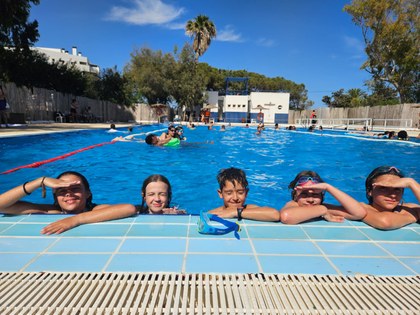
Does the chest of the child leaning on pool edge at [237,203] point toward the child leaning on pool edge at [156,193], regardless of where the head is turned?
no

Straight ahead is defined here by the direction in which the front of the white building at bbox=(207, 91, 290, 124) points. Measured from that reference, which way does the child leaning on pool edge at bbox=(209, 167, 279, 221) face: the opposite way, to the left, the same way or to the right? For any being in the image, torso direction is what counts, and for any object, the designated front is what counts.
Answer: the same way

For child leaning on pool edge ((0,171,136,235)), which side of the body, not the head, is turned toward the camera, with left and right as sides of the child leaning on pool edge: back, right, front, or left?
front

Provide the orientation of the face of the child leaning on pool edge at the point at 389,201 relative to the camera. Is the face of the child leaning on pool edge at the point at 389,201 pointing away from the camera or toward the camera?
toward the camera

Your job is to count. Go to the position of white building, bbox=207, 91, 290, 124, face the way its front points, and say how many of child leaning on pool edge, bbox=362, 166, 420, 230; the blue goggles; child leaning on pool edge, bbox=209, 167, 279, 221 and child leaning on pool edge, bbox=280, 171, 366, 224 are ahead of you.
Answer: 4

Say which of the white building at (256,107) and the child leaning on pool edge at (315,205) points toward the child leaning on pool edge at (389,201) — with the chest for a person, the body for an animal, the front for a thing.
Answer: the white building

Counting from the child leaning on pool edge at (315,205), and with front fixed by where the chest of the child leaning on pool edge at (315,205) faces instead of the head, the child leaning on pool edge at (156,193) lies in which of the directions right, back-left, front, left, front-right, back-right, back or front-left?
right

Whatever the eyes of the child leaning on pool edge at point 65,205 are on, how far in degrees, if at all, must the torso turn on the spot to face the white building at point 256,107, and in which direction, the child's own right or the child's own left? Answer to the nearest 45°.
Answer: approximately 135° to the child's own left

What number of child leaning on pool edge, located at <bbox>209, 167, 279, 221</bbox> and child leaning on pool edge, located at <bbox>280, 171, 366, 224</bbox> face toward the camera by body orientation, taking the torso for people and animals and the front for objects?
2

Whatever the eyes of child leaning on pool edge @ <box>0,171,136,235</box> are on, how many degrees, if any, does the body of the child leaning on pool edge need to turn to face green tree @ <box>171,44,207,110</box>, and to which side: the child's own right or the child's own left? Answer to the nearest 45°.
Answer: approximately 135° to the child's own left

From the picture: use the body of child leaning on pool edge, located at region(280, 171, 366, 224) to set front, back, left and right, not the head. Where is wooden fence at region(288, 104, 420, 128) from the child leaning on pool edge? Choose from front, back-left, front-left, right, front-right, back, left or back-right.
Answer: back

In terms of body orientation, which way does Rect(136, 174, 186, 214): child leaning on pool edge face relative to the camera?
toward the camera

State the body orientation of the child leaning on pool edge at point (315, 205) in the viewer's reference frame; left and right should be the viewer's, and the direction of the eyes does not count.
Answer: facing the viewer

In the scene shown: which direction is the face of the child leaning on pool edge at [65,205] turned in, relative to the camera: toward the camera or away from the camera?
toward the camera

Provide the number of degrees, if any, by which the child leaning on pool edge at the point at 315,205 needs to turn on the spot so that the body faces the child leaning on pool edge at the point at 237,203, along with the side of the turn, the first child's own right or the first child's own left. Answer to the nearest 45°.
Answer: approximately 90° to the first child's own right

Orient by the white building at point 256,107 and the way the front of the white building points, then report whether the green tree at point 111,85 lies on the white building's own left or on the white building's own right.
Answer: on the white building's own right

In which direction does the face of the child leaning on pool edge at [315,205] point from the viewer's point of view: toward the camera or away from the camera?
toward the camera

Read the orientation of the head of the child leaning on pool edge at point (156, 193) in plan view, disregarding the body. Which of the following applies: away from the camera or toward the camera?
toward the camera

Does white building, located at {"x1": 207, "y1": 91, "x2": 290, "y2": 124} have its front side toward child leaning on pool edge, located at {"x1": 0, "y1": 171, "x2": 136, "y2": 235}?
yes
